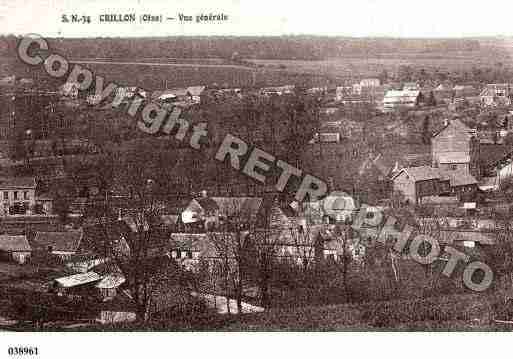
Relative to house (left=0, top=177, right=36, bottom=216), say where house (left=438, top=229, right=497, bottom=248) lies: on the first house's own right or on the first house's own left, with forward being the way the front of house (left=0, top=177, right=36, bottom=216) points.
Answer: on the first house's own left

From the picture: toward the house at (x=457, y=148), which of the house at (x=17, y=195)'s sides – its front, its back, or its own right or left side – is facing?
left

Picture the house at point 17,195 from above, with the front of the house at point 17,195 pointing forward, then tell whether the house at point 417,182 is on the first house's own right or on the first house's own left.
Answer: on the first house's own left

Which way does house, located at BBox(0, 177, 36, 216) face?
toward the camera

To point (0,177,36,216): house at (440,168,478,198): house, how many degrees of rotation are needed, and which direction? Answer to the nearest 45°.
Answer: approximately 90° to its left
